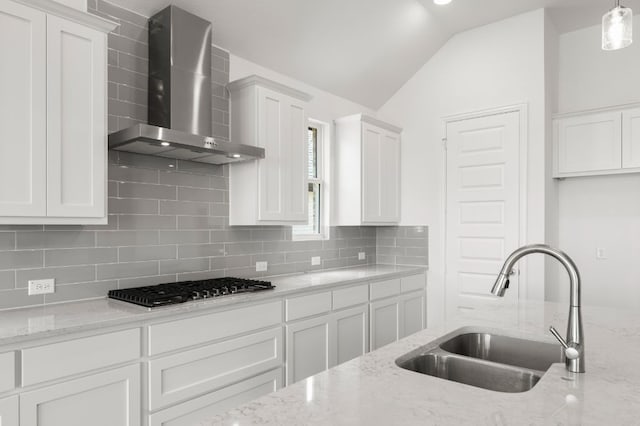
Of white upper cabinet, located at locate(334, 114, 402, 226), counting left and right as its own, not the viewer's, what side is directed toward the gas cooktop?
right

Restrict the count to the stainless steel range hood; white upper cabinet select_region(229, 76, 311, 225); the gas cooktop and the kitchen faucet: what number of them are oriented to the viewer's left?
1

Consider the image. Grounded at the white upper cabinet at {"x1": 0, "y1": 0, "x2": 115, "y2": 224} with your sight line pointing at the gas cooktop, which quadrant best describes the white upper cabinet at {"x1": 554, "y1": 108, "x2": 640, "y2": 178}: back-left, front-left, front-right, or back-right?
front-right

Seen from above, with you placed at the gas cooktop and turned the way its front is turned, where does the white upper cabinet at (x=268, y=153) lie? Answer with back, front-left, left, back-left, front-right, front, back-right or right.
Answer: left

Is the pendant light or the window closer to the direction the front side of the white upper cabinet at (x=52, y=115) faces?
the pendant light

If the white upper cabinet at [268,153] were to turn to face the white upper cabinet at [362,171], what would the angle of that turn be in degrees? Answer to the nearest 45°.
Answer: approximately 90° to its left

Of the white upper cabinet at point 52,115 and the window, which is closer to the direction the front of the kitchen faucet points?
the white upper cabinet

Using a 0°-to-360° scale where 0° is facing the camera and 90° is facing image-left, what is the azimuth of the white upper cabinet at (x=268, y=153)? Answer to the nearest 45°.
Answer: approximately 315°

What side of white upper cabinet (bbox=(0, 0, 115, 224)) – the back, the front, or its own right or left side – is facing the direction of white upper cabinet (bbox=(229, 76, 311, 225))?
left

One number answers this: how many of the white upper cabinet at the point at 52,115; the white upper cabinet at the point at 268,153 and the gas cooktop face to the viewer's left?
0

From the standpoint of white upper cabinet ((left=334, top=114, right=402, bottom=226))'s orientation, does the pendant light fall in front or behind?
in front

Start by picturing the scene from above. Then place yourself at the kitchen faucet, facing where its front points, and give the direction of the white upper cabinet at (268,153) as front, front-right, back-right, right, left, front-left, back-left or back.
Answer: front-right

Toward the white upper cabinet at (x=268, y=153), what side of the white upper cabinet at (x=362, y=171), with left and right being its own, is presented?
right

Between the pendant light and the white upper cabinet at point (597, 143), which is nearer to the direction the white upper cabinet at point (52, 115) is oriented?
the pendant light

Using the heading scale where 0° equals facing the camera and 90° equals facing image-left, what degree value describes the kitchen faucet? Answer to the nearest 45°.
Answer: approximately 90°
